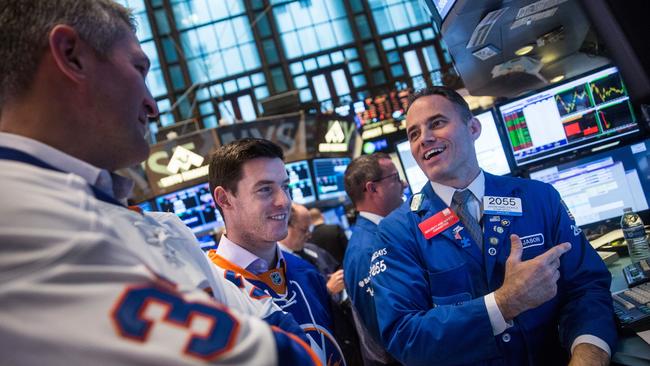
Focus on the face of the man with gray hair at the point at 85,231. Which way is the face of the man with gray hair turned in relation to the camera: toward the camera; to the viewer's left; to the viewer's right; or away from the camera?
to the viewer's right

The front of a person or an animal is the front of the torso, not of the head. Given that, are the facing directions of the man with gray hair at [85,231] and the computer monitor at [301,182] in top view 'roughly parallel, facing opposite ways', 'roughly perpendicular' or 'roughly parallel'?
roughly perpendicular

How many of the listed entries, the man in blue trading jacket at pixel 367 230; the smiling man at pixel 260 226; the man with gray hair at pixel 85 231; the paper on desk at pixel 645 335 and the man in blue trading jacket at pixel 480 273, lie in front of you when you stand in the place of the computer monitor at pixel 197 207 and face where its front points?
5

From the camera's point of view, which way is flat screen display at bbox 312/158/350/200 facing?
toward the camera

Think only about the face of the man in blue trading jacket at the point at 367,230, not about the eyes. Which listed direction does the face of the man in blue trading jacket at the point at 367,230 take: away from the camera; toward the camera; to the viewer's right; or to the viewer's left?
to the viewer's right

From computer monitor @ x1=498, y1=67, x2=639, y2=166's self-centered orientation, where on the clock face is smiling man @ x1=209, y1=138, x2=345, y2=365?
The smiling man is roughly at 1 o'clock from the computer monitor.

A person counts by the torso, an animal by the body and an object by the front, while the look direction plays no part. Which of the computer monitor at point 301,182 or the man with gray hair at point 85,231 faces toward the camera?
the computer monitor

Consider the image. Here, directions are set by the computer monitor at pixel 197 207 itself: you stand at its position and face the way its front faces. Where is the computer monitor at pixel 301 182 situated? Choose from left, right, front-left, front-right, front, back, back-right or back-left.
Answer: left

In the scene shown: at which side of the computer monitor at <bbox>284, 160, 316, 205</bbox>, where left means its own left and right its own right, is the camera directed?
front

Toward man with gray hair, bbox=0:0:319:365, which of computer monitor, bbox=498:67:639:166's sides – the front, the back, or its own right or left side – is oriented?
front

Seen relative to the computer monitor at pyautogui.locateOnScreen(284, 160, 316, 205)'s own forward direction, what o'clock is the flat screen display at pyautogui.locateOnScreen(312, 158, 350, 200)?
The flat screen display is roughly at 8 o'clock from the computer monitor.

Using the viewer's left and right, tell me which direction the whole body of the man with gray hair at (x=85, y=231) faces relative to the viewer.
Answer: facing to the right of the viewer

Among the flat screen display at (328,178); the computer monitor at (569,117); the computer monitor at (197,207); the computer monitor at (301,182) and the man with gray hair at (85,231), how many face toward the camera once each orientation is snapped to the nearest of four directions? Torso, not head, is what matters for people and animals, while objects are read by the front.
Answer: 4

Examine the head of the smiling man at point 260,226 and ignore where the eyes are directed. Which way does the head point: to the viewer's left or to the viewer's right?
to the viewer's right

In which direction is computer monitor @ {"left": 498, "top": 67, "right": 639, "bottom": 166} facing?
toward the camera

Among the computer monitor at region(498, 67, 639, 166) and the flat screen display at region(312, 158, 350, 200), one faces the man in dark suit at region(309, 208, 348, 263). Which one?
the flat screen display

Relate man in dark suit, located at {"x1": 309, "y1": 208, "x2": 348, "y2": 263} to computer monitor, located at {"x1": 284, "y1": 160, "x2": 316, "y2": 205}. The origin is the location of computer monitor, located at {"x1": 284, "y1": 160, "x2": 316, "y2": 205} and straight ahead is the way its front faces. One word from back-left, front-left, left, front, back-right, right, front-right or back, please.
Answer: front
